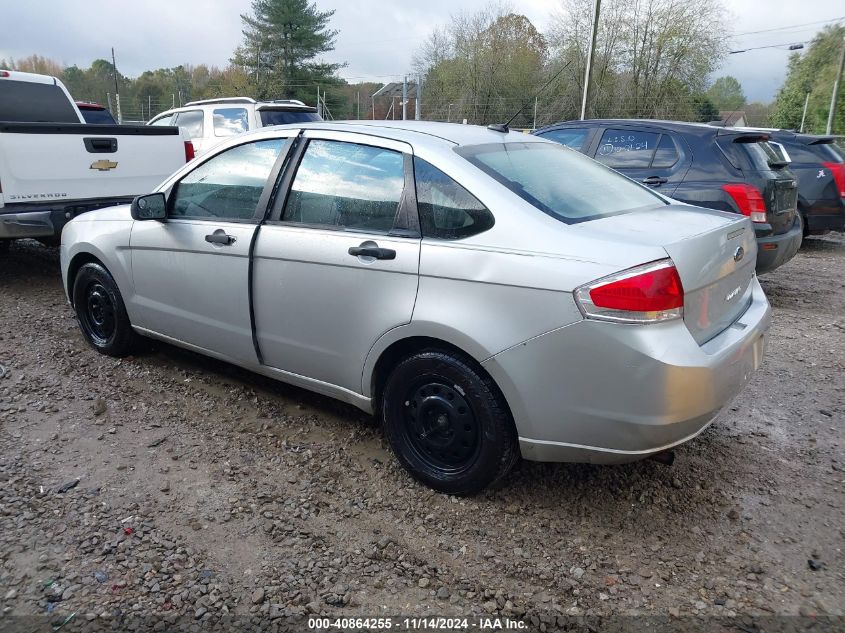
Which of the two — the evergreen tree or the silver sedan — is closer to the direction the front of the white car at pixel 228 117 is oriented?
the evergreen tree

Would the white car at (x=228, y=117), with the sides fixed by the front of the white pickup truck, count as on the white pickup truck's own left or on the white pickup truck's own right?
on the white pickup truck's own right

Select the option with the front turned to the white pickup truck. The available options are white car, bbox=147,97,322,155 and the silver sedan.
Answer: the silver sedan

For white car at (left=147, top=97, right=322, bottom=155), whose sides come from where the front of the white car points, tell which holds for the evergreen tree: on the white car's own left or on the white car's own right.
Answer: on the white car's own right

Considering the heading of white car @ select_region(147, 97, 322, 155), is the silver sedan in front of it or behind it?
behind

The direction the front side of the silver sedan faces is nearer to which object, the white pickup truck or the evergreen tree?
the white pickup truck

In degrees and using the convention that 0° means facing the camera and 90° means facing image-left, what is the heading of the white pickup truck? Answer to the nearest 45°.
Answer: approximately 135°

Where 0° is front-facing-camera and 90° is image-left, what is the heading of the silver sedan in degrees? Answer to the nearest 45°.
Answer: approximately 135°

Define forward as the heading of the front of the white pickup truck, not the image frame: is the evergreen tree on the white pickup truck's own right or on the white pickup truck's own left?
on the white pickup truck's own right

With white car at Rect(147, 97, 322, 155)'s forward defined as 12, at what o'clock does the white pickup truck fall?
The white pickup truck is roughly at 8 o'clock from the white car.
